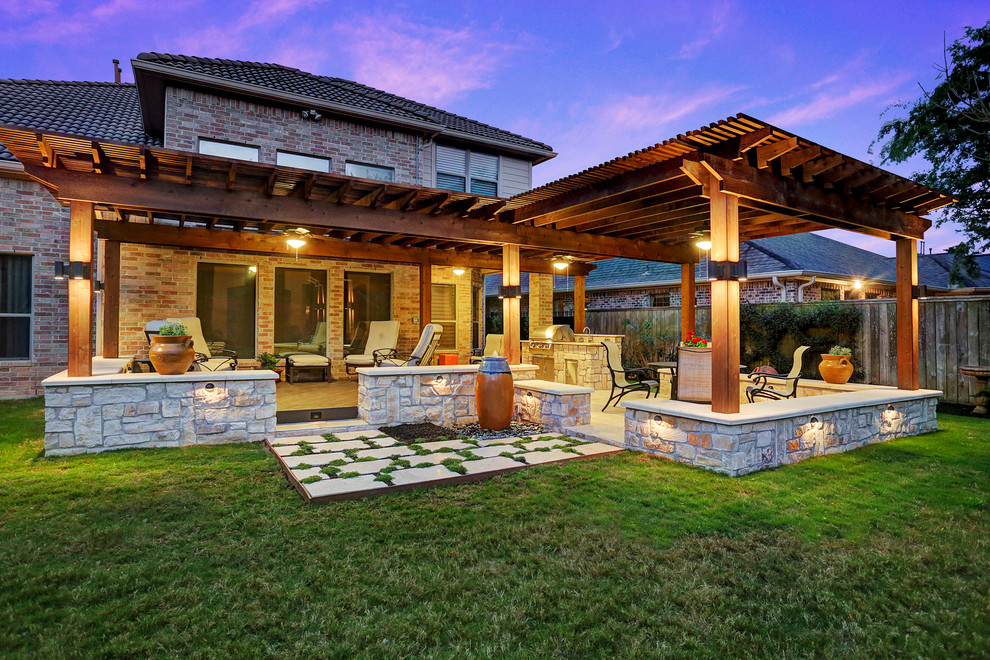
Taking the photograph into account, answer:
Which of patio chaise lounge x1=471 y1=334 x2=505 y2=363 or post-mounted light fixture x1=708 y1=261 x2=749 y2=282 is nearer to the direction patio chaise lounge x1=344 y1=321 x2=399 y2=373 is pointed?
the post-mounted light fixture

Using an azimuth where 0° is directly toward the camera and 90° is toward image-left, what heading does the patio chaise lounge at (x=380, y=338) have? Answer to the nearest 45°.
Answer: approximately 45°
